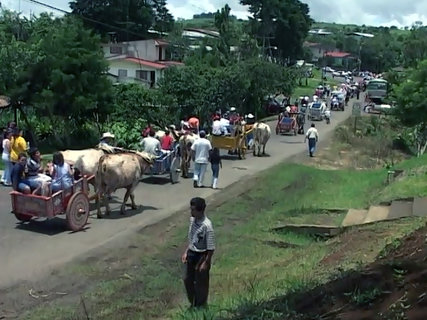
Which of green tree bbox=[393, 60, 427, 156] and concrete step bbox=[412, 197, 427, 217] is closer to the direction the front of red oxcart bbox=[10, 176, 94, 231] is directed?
the green tree

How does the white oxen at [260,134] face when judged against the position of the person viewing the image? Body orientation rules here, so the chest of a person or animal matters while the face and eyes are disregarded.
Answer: facing away from the viewer and to the right of the viewer

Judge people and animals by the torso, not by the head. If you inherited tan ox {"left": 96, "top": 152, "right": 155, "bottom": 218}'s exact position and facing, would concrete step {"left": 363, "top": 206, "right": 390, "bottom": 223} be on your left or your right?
on your right

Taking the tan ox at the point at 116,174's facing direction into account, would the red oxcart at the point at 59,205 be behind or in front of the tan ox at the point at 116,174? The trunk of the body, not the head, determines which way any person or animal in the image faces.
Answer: behind

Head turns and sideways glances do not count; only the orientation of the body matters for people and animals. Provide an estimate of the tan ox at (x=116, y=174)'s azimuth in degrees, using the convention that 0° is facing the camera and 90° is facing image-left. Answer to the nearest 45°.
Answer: approximately 225°

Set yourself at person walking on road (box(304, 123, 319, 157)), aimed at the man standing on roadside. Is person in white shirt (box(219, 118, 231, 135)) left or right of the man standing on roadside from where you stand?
right

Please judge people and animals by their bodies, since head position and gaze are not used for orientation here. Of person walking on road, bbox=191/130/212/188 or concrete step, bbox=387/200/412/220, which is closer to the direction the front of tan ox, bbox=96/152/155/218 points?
the person walking on road
